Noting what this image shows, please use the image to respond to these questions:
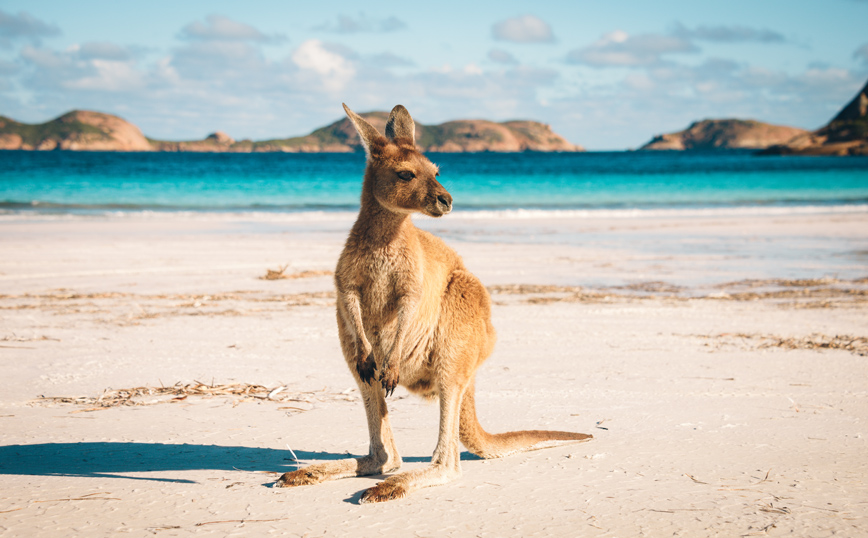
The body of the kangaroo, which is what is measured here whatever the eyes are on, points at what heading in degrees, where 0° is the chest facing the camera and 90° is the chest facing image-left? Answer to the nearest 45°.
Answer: approximately 45°
